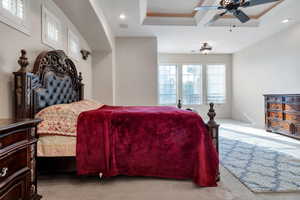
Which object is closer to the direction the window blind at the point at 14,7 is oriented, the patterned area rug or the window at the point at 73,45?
the patterned area rug

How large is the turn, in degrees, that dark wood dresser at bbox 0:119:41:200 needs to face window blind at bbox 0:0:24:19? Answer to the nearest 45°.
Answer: approximately 135° to its left

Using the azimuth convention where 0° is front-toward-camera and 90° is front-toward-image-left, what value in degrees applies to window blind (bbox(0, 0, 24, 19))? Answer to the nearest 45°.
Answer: approximately 315°

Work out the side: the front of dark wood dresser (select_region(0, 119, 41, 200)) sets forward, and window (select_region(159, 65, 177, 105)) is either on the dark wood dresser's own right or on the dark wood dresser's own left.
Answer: on the dark wood dresser's own left

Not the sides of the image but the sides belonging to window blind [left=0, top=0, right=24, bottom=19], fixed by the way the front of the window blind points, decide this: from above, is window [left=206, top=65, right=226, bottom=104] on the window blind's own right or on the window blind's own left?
on the window blind's own left

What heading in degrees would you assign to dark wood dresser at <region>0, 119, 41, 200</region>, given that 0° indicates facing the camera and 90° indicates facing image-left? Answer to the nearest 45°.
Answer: approximately 315°

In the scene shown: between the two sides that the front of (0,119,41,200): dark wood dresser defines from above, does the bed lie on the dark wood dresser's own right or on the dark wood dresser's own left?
on the dark wood dresser's own left
